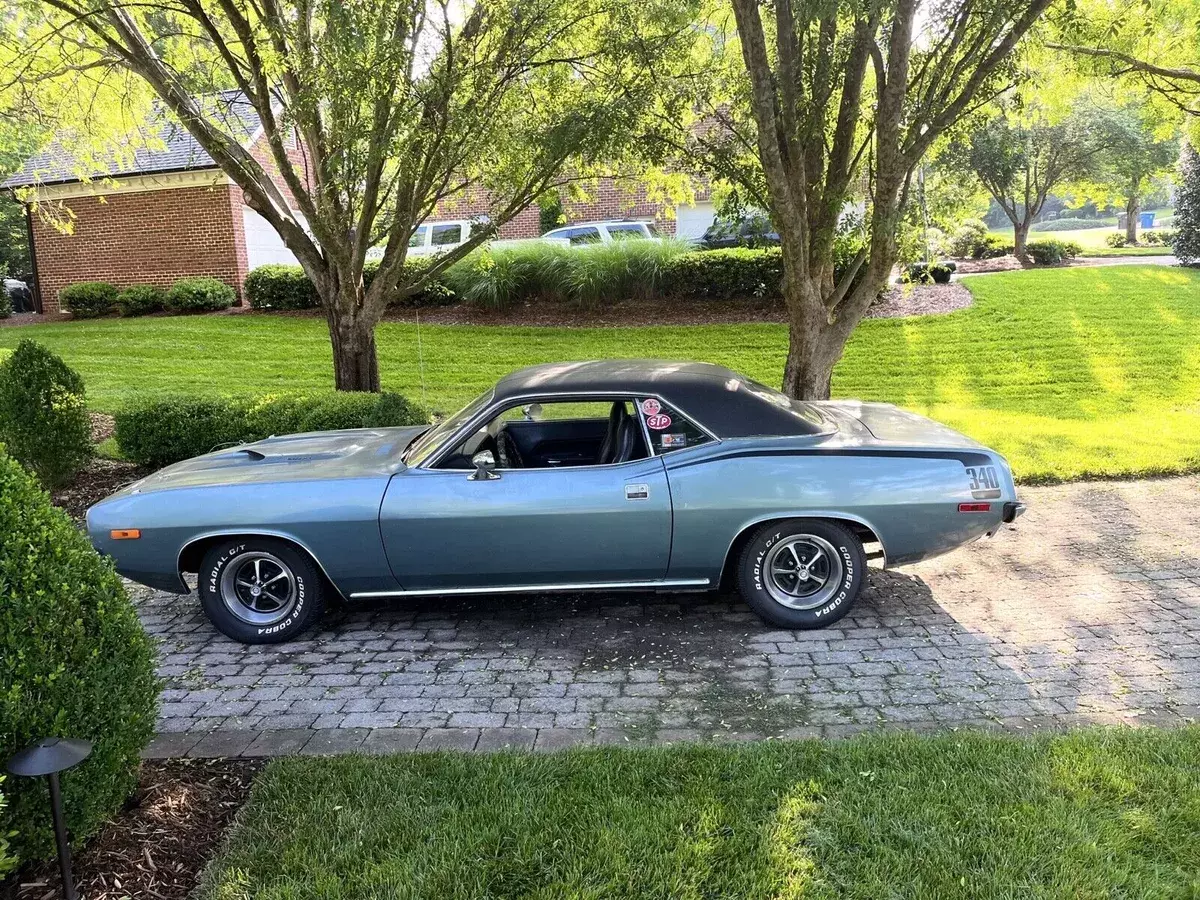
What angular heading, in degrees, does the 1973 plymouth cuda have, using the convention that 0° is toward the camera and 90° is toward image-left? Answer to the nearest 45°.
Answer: approximately 90°

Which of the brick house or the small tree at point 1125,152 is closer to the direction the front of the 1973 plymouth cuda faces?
the brick house

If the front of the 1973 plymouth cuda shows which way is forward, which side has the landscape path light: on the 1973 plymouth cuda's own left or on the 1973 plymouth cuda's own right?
on the 1973 plymouth cuda's own left

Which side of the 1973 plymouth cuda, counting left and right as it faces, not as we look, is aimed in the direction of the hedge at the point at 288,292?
right

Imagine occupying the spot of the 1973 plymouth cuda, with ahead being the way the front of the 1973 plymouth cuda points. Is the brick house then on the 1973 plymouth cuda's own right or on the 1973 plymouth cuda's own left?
on the 1973 plymouth cuda's own right

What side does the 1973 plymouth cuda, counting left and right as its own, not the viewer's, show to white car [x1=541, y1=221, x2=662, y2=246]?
right

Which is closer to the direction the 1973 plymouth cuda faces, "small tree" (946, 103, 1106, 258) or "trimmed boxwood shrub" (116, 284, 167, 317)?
the trimmed boxwood shrub

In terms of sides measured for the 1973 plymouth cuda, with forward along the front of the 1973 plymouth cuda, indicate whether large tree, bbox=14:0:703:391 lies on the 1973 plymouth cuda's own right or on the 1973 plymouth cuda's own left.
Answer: on the 1973 plymouth cuda's own right

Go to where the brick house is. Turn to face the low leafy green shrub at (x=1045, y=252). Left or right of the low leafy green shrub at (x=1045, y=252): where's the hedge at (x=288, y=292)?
right

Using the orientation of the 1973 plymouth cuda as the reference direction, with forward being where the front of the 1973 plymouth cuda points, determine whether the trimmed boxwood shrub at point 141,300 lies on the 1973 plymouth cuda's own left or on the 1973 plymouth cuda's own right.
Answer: on the 1973 plymouth cuda's own right
